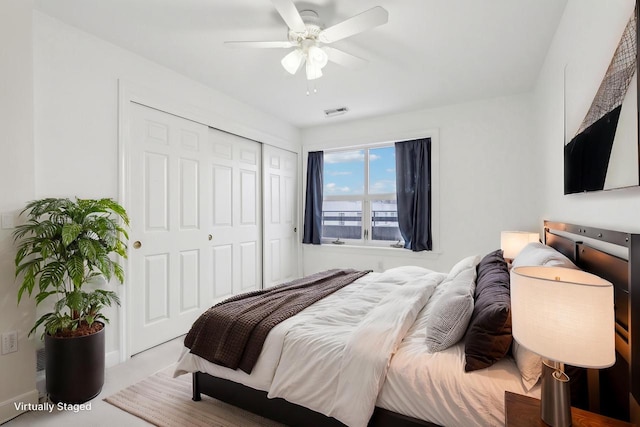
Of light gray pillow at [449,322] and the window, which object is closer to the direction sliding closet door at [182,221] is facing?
the light gray pillow

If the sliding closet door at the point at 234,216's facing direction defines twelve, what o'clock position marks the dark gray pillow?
The dark gray pillow is roughly at 1 o'clock from the sliding closet door.

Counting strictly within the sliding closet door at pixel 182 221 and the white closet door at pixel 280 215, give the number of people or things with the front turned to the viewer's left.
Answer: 0

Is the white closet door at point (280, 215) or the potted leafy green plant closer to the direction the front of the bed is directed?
the potted leafy green plant

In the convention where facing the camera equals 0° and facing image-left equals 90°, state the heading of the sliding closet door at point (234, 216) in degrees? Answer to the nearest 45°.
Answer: approximately 315°

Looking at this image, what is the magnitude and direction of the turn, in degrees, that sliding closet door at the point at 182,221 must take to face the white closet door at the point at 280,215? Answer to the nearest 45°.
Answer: approximately 90° to its left

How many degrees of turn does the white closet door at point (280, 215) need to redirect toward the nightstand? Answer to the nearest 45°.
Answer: approximately 45° to its right

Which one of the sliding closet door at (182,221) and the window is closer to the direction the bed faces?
the sliding closet door

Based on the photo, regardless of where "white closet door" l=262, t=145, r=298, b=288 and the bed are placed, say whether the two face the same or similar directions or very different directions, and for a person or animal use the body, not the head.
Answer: very different directions

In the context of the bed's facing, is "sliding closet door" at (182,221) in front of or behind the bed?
in front

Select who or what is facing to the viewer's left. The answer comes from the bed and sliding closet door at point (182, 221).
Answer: the bed

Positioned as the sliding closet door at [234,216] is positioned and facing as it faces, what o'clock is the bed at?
The bed is roughly at 1 o'clock from the sliding closet door.

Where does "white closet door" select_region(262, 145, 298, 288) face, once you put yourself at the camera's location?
facing the viewer and to the right of the viewer

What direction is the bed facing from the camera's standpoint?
to the viewer's left
